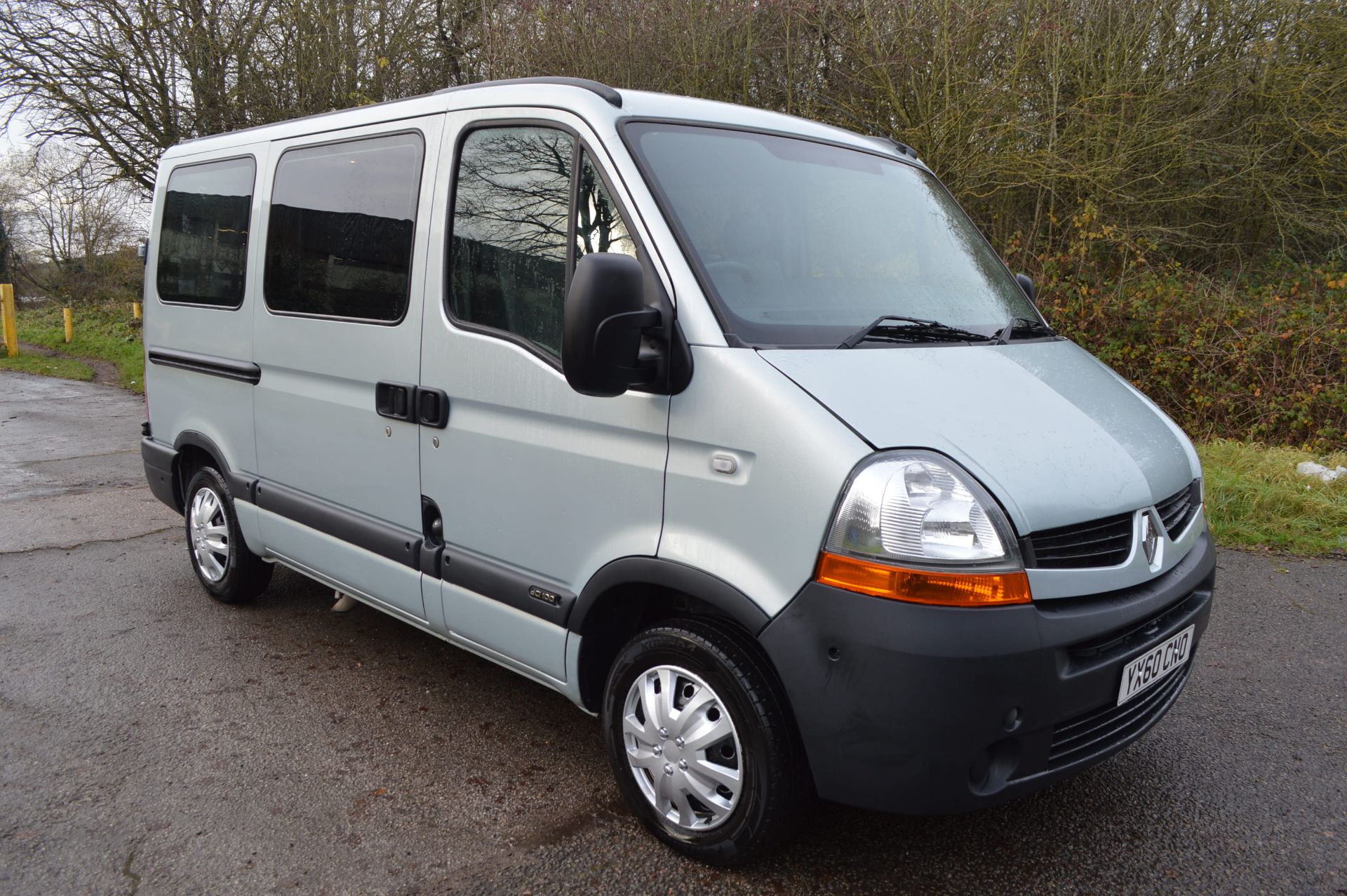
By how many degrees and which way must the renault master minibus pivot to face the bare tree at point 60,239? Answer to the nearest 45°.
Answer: approximately 180°

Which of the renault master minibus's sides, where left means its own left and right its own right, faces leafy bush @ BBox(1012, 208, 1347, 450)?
left

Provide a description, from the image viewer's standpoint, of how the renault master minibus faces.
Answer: facing the viewer and to the right of the viewer

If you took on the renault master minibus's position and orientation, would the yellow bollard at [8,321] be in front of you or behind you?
behind
